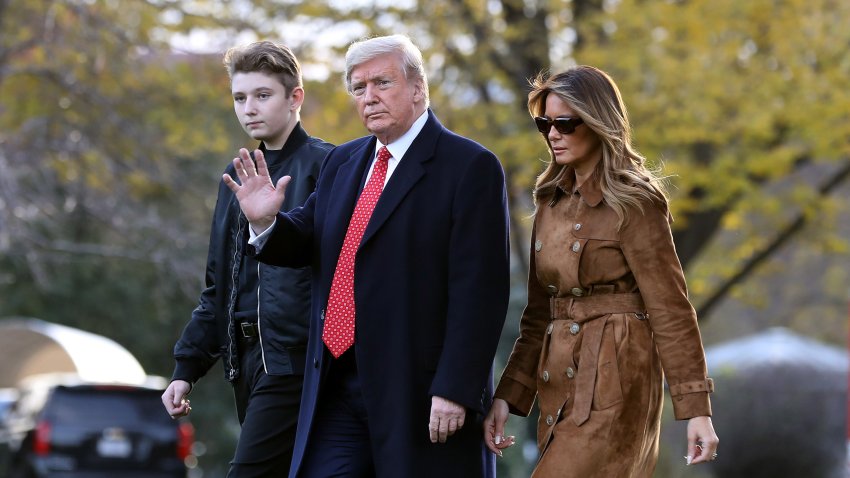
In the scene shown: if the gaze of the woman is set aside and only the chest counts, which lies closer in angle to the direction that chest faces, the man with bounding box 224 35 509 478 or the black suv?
the man

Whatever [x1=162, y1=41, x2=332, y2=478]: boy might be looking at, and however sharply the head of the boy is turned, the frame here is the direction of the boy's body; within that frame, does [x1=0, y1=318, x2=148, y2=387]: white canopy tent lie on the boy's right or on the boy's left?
on the boy's right

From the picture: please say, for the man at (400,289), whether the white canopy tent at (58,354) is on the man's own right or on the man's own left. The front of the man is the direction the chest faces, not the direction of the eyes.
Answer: on the man's own right

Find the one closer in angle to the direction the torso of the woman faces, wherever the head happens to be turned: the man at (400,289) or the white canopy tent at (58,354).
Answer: the man

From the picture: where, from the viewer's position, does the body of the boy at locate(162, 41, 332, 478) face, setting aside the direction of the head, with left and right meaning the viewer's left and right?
facing the viewer and to the left of the viewer

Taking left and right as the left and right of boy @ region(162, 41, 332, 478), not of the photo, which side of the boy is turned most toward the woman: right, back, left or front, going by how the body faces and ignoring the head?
left

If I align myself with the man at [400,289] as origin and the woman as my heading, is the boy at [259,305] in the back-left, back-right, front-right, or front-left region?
back-left

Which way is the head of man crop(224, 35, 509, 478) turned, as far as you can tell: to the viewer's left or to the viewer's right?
to the viewer's left

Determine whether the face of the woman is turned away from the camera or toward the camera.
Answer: toward the camera

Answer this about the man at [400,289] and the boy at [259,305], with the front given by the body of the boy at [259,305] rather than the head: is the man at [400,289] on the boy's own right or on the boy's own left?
on the boy's own left

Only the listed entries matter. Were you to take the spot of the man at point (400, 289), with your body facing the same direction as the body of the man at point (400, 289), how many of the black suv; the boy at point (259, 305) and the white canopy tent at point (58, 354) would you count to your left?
0

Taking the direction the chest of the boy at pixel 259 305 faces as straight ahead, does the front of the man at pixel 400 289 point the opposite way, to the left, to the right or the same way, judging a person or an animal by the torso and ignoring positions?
the same way

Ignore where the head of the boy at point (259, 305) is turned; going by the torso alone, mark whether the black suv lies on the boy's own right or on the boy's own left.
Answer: on the boy's own right

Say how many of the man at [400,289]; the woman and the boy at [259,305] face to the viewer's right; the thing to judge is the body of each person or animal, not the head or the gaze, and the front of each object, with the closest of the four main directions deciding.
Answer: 0

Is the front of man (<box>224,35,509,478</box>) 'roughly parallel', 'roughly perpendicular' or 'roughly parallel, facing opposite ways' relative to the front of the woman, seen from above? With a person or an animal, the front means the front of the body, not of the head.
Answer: roughly parallel

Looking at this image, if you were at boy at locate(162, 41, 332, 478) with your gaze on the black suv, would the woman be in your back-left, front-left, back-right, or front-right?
back-right

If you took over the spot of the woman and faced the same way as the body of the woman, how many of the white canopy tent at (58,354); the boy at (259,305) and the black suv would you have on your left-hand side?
0

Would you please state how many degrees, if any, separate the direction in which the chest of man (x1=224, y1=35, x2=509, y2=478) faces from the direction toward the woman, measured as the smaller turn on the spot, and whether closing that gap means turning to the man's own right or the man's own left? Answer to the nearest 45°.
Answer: approximately 135° to the man's own left
